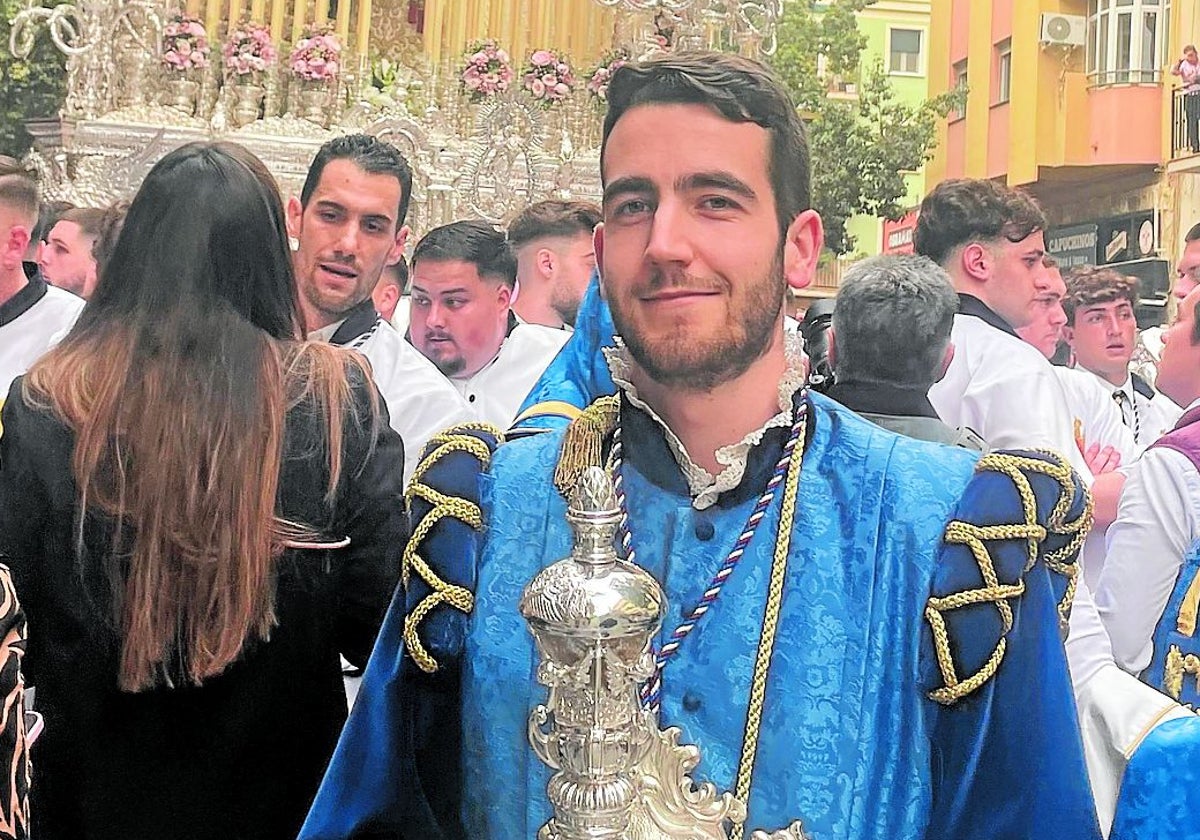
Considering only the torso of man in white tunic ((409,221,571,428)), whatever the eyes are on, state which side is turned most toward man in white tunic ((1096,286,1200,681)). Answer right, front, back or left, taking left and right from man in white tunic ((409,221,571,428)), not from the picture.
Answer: left

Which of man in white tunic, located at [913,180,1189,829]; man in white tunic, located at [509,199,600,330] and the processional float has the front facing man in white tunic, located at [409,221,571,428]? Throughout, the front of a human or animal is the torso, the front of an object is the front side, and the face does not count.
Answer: the processional float

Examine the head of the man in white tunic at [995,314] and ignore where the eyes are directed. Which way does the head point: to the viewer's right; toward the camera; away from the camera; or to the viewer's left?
to the viewer's right

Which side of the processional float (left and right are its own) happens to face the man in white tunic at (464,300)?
front

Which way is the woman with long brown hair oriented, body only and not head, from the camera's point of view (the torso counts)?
away from the camera

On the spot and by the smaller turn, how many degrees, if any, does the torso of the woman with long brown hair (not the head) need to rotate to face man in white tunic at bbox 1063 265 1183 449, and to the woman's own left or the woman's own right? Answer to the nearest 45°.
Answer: approximately 45° to the woman's own right

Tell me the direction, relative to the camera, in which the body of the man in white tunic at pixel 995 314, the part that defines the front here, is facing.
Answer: to the viewer's right

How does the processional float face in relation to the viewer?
toward the camera

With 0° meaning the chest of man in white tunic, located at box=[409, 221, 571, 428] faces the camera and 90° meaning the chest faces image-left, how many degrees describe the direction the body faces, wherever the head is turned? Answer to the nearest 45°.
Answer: approximately 45°
